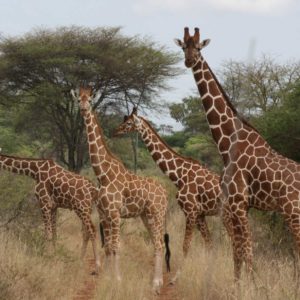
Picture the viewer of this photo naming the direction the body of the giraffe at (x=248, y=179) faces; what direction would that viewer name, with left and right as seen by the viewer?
facing the viewer and to the left of the viewer

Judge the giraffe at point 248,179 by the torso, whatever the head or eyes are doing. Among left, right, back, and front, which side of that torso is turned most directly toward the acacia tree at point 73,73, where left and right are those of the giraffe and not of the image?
right
